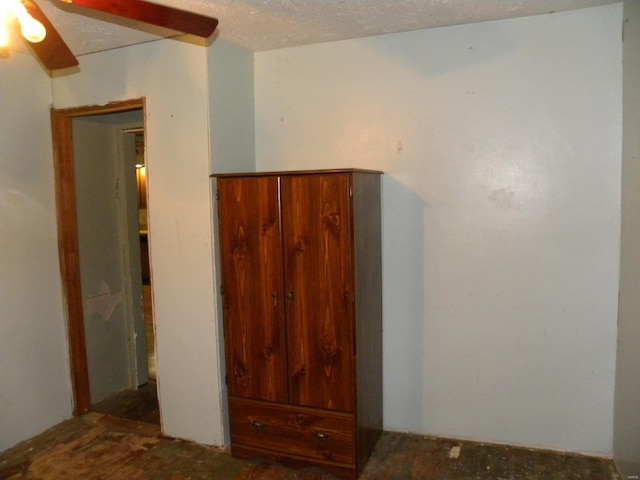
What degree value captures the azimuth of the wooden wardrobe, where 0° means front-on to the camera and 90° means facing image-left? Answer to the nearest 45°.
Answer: approximately 0°
